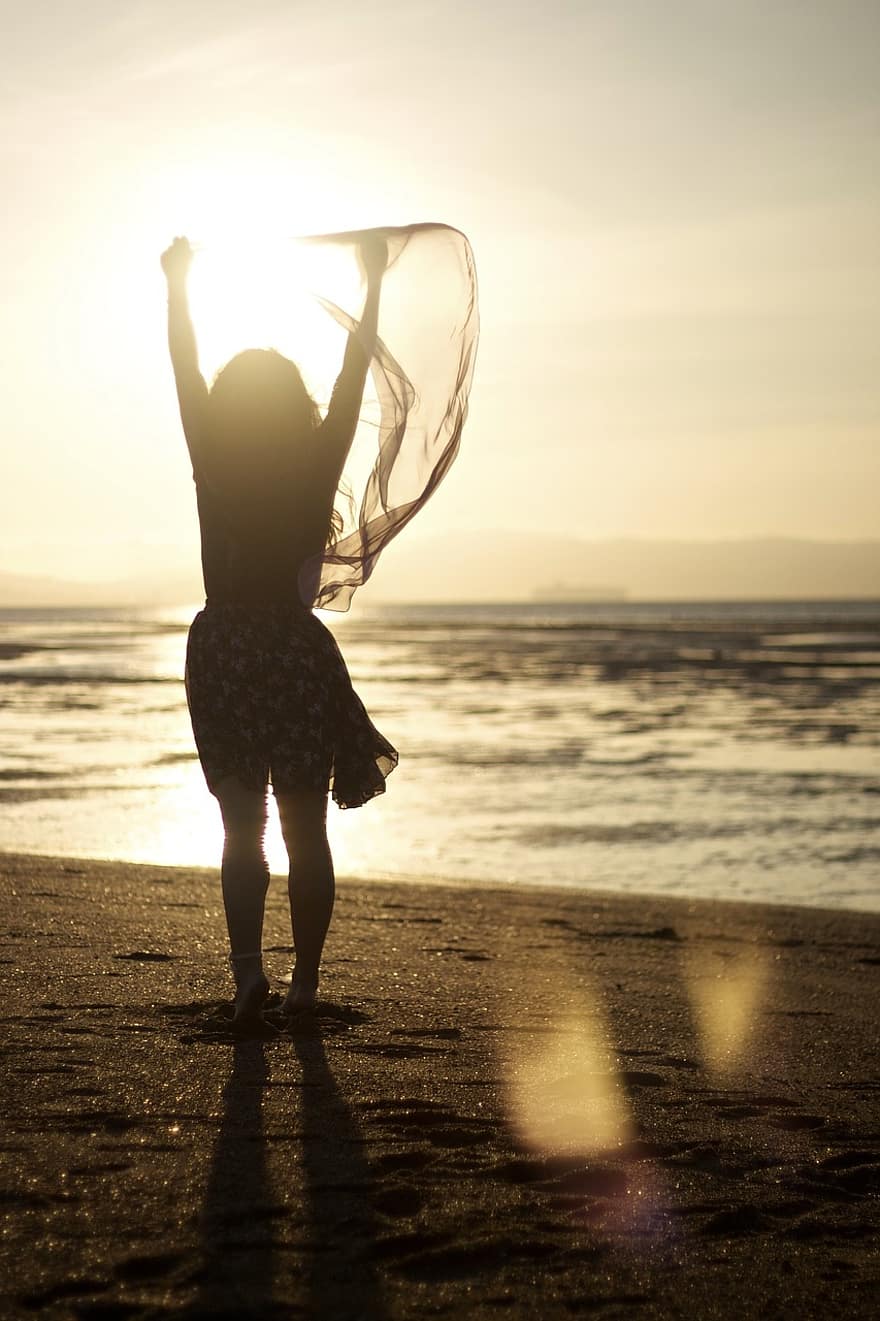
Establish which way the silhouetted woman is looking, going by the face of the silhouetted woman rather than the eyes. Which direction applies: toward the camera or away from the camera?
away from the camera

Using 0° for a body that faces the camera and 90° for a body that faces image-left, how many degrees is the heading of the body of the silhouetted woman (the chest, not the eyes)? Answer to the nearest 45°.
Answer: approximately 180°
